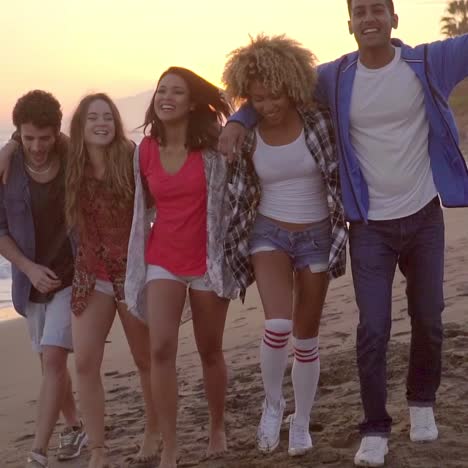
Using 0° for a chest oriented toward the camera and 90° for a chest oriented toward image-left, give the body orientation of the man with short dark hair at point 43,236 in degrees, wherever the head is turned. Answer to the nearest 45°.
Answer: approximately 0°

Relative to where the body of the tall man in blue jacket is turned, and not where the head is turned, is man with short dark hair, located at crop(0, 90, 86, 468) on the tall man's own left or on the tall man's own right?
on the tall man's own right

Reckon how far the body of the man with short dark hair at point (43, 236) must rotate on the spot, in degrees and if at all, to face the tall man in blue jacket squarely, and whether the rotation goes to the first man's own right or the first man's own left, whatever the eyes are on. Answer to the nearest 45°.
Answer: approximately 45° to the first man's own left

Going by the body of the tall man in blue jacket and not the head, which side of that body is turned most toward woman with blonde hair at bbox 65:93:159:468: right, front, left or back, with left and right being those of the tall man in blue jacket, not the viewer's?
right

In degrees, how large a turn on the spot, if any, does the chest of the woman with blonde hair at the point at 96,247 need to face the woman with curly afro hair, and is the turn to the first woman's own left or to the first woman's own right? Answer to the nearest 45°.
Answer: approximately 90° to the first woman's own left

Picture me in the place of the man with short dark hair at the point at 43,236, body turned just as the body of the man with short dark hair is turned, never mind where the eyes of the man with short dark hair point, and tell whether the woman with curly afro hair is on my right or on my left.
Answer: on my left

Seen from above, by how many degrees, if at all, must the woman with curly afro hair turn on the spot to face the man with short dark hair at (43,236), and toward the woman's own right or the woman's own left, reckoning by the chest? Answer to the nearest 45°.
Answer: approximately 90° to the woman's own right

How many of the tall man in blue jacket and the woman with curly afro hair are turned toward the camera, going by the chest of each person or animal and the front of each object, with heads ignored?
2
